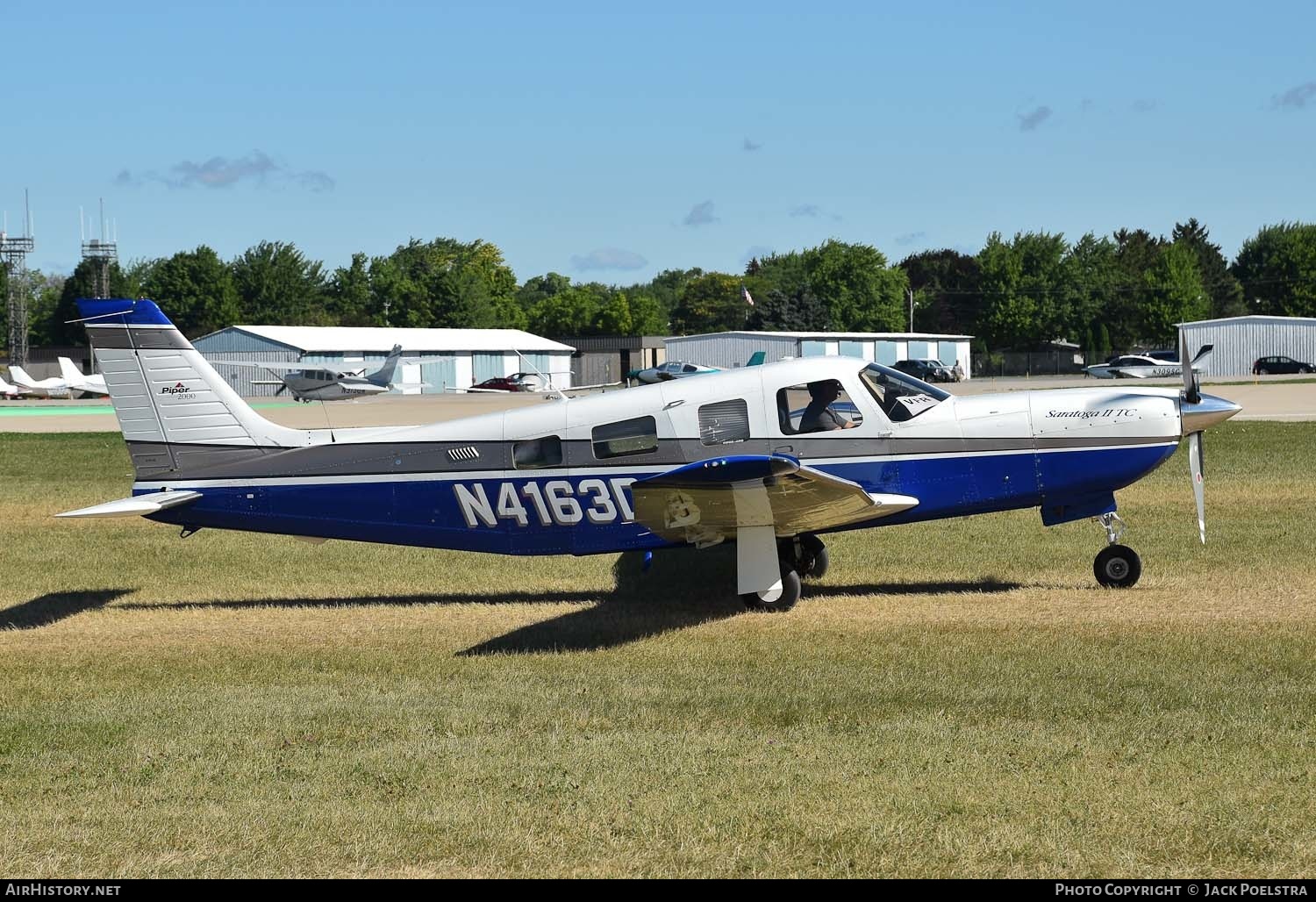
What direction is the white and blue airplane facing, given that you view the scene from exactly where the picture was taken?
facing to the right of the viewer

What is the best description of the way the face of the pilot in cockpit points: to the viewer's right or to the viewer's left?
to the viewer's right
